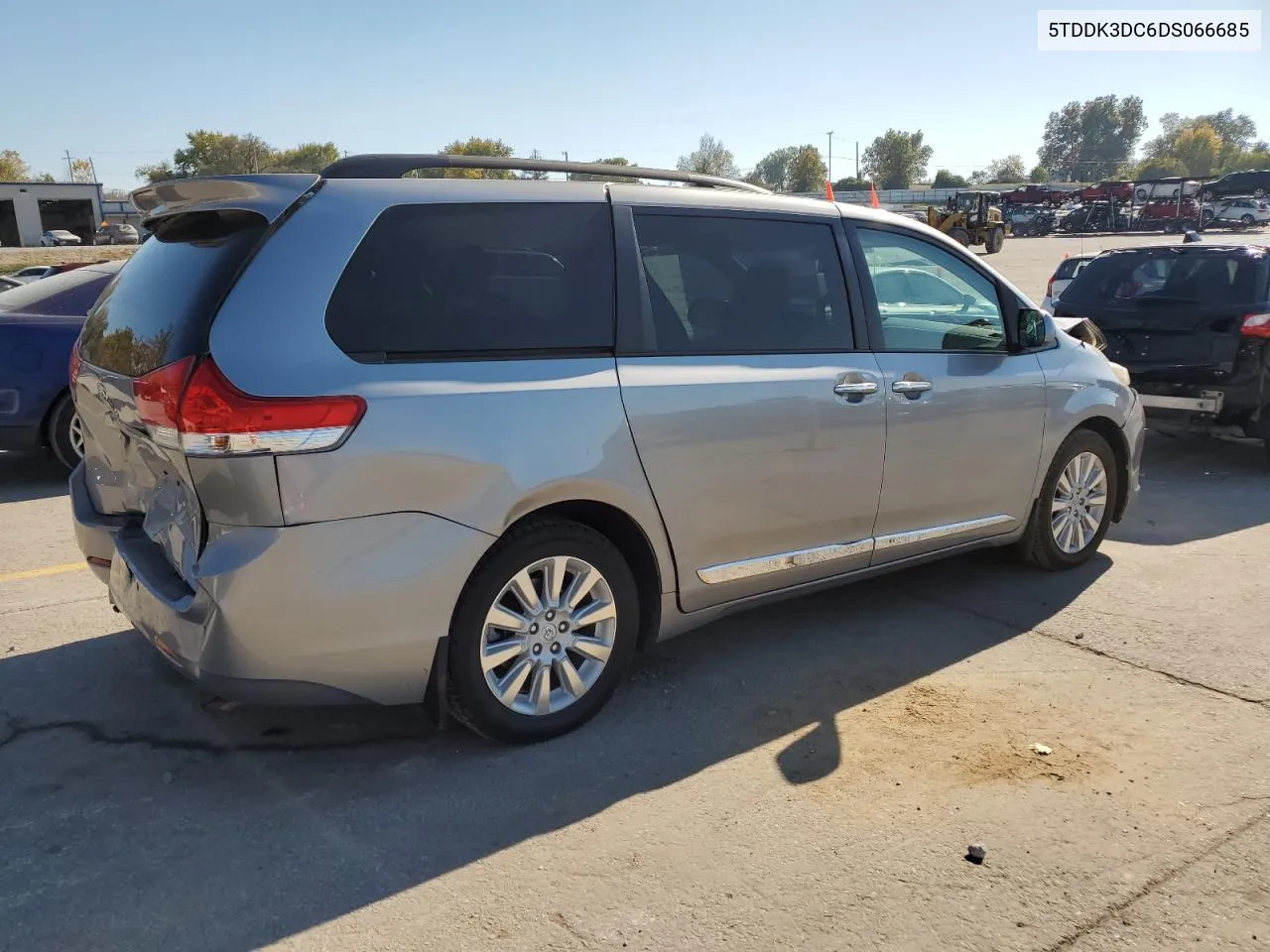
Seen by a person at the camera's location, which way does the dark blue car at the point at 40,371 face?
facing away from the viewer and to the right of the viewer

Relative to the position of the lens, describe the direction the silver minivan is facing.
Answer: facing away from the viewer and to the right of the viewer

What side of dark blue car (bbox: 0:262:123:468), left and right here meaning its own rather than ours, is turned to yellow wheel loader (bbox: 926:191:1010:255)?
front

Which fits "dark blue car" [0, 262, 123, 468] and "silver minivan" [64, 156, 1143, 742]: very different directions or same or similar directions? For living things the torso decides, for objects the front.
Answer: same or similar directions

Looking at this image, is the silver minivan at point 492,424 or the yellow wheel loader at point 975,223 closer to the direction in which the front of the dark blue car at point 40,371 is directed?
the yellow wheel loader

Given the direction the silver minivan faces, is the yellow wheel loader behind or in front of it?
in front

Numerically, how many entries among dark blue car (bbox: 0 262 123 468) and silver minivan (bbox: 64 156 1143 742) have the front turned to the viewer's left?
0
